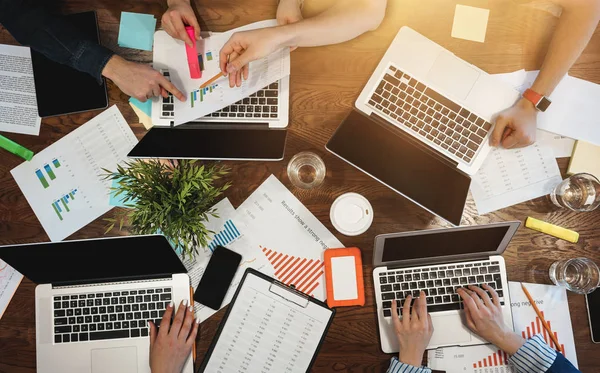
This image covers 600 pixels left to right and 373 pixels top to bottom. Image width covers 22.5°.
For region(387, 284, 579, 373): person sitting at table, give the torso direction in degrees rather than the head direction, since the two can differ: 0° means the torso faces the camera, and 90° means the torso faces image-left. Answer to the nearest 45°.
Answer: approximately 180°

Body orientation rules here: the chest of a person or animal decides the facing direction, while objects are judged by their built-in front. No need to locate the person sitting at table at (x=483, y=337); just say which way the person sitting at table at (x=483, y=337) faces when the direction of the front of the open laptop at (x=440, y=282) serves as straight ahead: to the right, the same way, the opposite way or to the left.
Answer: the opposite way

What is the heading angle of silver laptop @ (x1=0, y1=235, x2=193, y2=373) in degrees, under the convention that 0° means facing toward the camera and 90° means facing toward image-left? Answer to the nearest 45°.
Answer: approximately 0°

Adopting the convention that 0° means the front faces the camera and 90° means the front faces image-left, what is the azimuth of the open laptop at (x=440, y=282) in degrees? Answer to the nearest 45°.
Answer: approximately 0°

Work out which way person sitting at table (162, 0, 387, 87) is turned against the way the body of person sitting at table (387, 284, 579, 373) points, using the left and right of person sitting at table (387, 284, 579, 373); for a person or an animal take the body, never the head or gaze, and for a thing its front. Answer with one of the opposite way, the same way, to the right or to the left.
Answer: the opposite way
